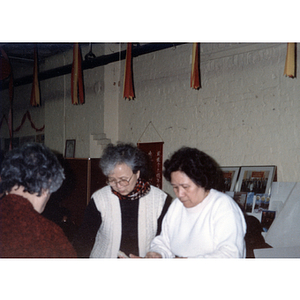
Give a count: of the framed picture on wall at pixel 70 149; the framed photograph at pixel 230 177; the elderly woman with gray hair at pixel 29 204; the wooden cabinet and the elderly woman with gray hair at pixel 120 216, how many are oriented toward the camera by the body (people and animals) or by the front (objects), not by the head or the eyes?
4

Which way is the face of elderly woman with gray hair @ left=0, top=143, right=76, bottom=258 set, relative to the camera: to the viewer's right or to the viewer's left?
to the viewer's right

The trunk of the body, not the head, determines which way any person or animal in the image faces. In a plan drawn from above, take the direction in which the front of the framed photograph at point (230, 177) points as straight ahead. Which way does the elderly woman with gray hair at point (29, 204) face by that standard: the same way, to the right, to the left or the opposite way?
the opposite way

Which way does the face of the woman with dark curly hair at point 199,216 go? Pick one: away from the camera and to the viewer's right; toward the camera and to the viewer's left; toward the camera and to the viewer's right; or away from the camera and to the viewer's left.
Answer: toward the camera and to the viewer's left

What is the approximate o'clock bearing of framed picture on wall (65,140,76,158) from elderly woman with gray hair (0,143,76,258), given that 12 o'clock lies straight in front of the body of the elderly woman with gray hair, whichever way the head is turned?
The framed picture on wall is roughly at 11 o'clock from the elderly woman with gray hair.

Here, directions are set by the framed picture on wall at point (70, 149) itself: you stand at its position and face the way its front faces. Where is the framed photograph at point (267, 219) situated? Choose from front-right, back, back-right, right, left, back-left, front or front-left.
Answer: left

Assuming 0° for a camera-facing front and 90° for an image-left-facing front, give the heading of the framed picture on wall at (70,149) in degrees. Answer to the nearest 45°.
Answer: approximately 0°

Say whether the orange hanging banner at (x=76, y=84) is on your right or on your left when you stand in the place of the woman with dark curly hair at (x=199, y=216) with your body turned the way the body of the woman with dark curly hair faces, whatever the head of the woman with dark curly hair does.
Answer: on your right

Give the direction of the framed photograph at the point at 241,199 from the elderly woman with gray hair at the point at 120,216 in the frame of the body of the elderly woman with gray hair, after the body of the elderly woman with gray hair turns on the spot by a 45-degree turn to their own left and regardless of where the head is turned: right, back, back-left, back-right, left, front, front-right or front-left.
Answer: left
